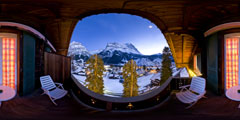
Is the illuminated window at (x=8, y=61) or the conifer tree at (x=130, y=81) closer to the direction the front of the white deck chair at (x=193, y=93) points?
the conifer tree

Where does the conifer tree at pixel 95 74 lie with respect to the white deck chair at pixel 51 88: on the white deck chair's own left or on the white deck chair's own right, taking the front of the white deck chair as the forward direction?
on the white deck chair's own left

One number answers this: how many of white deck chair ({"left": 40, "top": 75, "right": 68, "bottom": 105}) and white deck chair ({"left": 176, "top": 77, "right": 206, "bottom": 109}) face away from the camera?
0

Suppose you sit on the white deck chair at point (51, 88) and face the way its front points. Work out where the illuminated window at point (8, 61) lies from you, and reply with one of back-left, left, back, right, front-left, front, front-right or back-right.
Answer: right
